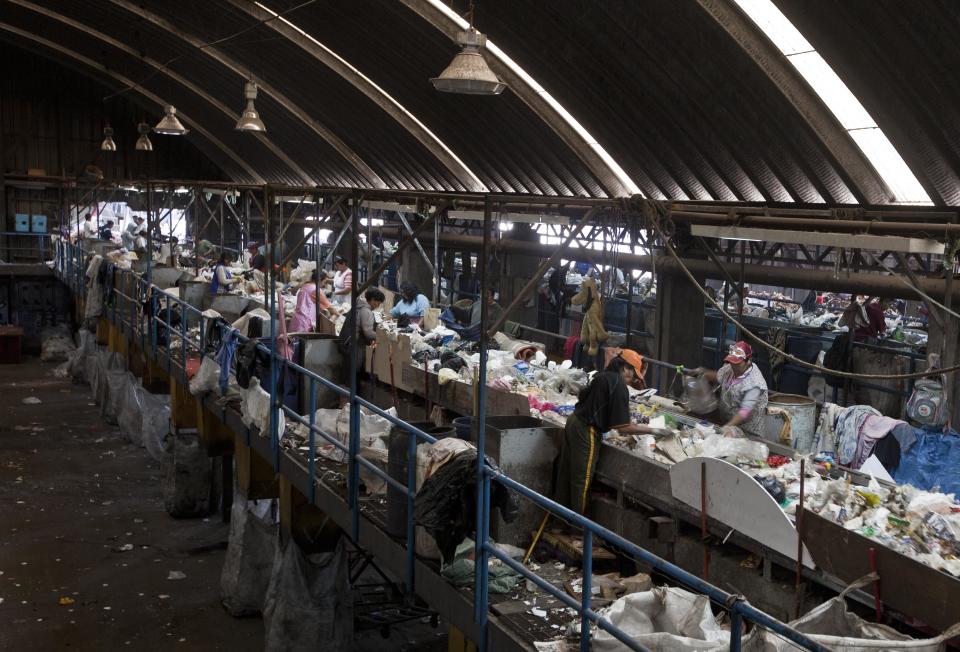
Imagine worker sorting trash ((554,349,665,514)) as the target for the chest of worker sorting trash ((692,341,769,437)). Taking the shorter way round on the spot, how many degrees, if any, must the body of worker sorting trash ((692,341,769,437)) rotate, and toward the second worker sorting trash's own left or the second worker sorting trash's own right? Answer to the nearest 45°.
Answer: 0° — they already face them

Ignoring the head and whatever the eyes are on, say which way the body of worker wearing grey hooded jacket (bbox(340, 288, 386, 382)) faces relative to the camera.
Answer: to the viewer's right

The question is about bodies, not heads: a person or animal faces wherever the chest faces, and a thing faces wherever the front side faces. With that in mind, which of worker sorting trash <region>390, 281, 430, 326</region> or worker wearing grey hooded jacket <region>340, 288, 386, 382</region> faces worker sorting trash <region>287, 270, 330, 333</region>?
worker sorting trash <region>390, 281, 430, 326</region>

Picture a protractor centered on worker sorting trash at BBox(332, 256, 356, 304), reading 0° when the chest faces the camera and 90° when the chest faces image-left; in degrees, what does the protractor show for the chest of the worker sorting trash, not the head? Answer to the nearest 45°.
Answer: approximately 45°

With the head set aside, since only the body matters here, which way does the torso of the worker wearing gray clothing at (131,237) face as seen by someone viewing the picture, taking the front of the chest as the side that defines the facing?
to the viewer's right

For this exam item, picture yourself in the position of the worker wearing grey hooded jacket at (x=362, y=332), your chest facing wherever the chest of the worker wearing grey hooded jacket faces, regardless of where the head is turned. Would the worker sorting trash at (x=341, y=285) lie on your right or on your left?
on your left

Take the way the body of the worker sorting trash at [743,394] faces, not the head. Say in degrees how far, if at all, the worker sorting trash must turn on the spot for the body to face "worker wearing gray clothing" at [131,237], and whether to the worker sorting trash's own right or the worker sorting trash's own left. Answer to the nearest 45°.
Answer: approximately 90° to the worker sorting trash's own right

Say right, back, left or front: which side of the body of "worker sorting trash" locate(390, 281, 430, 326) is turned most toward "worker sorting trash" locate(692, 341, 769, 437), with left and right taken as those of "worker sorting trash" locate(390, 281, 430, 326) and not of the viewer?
left

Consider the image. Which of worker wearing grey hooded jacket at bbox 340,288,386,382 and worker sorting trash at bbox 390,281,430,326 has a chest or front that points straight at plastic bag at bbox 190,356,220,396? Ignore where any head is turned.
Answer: the worker sorting trash

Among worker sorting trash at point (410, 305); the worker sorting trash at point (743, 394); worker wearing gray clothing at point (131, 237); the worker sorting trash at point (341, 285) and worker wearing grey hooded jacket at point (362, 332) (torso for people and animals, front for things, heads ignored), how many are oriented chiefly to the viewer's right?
2
